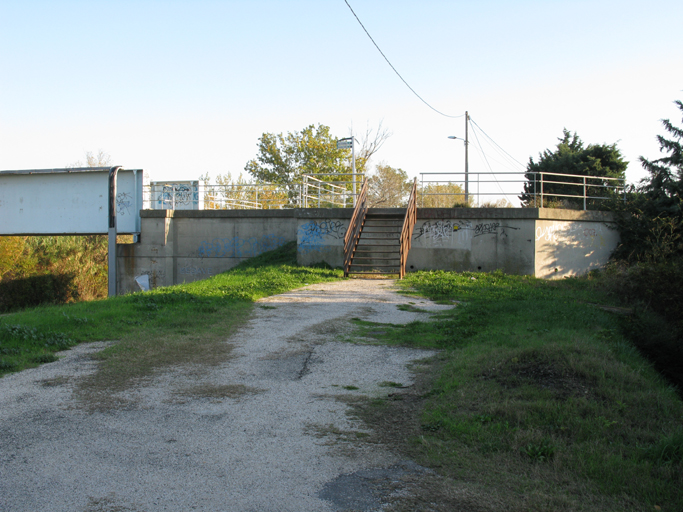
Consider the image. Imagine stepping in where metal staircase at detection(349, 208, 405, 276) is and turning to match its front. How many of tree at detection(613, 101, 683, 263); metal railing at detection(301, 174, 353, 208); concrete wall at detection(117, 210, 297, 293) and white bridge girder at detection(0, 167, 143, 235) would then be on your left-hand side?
1

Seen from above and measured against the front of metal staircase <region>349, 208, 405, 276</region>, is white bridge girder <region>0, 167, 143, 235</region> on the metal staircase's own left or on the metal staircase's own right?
on the metal staircase's own right

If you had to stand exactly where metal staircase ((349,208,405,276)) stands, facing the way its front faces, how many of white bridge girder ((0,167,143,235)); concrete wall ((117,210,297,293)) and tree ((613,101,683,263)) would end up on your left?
1

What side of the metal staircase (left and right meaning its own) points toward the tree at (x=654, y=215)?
left

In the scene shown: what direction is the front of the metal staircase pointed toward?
toward the camera

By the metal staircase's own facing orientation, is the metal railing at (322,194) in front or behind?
behind
